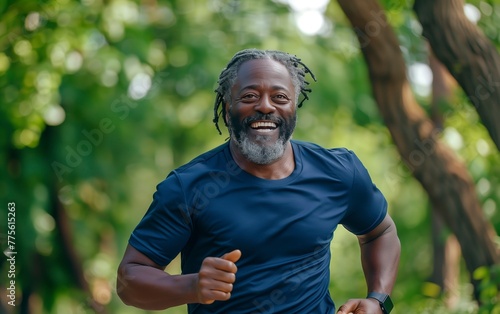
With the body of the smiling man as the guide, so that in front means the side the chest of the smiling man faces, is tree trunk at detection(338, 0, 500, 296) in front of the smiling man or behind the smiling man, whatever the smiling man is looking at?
behind

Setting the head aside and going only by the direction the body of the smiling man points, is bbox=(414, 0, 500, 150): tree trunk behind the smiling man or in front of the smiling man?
behind

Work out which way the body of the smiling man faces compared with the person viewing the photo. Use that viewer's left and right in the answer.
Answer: facing the viewer
